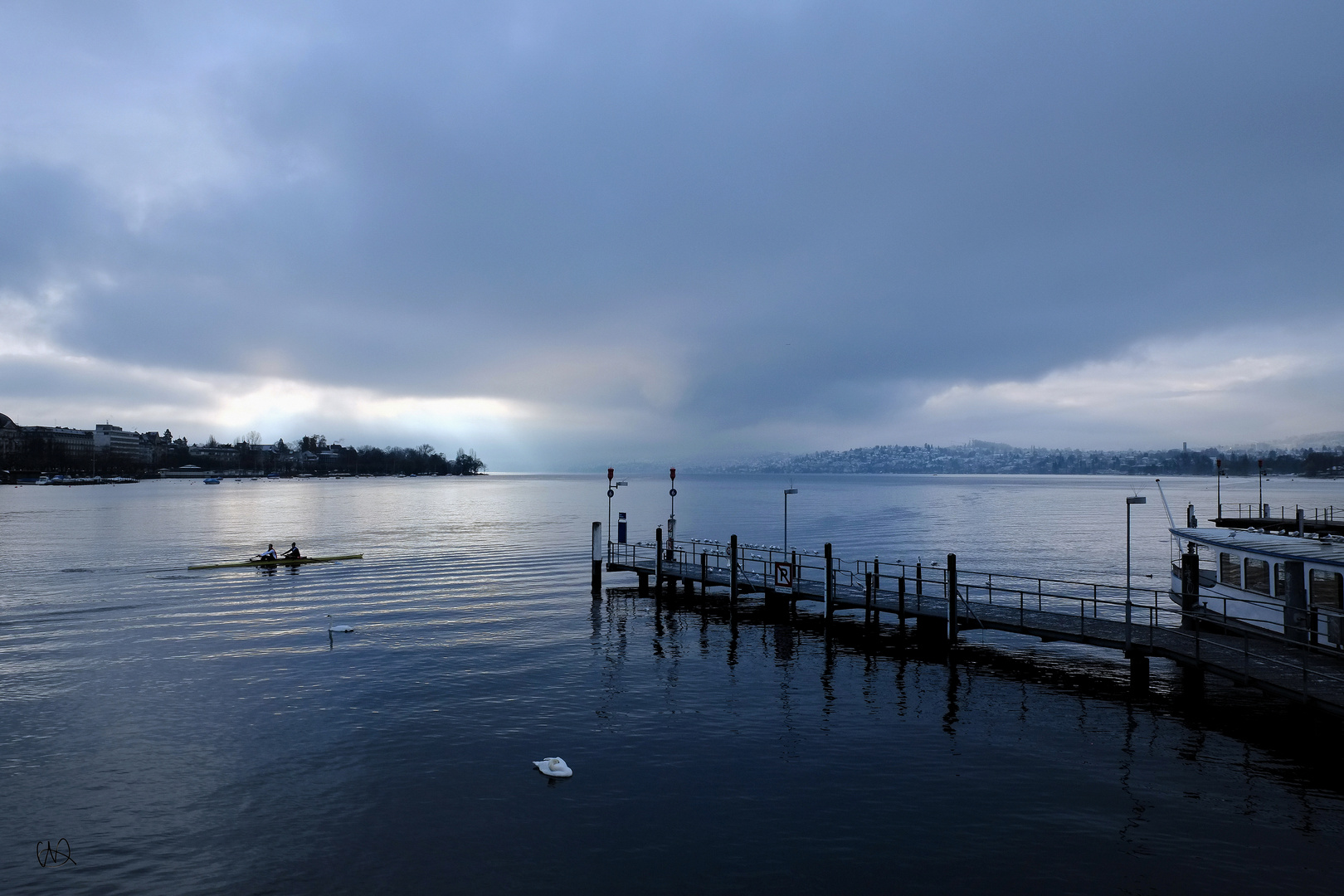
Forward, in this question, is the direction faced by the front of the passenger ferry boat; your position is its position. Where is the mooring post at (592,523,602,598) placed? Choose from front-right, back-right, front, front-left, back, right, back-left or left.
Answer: back-right

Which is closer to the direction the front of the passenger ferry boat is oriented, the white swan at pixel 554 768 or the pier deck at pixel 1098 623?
the white swan

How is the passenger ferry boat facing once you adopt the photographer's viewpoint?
facing the viewer and to the right of the viewer

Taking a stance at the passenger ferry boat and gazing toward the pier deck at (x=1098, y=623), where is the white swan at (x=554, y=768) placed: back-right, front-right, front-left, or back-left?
front-left

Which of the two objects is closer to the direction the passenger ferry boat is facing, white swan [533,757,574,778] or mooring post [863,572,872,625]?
the white swan

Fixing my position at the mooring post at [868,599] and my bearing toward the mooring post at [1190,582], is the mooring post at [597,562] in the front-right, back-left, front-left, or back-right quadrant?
back-left
